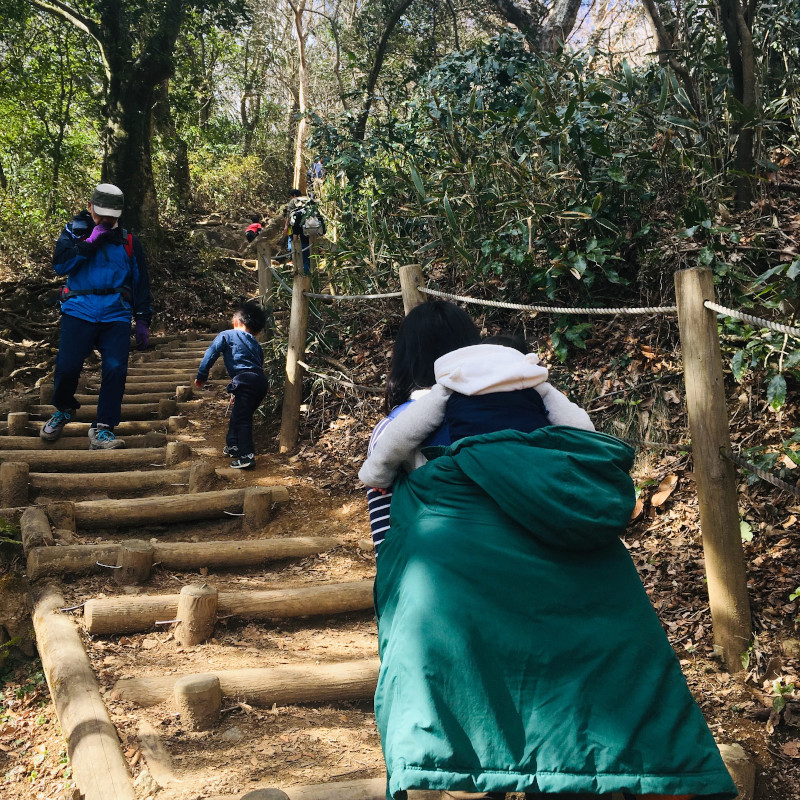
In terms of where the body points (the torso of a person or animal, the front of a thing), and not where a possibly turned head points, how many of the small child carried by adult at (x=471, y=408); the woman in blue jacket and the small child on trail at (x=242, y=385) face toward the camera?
1

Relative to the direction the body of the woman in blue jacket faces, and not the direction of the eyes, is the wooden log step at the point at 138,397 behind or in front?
behind

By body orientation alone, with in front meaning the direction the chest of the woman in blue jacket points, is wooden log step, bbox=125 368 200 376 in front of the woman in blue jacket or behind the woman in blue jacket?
behind

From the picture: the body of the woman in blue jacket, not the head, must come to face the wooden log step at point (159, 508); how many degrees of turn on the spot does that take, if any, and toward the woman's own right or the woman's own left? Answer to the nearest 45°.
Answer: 0° — they already face it

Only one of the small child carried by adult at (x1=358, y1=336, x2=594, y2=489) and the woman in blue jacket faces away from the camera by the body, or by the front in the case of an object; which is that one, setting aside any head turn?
the small child carried by adult

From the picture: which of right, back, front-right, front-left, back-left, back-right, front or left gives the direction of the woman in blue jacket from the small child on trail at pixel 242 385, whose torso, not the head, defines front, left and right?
front-left

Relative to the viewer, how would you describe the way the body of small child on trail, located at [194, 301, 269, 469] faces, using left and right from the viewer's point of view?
facing away from the viewer and to the left of the viewer

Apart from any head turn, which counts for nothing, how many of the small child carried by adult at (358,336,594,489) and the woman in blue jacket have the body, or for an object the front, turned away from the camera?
1

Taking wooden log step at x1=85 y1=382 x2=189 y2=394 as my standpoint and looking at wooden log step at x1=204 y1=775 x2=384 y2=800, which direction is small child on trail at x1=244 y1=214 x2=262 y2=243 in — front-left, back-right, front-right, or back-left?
back-left

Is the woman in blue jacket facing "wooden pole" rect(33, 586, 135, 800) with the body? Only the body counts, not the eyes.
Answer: yes

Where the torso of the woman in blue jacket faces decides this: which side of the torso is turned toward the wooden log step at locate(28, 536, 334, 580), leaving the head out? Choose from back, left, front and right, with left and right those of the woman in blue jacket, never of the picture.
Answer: front

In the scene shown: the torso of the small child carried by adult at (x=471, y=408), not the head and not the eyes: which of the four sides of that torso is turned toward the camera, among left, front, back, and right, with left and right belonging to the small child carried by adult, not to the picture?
back

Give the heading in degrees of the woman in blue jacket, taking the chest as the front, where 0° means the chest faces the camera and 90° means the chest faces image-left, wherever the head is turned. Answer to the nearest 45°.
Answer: approximately 0°
